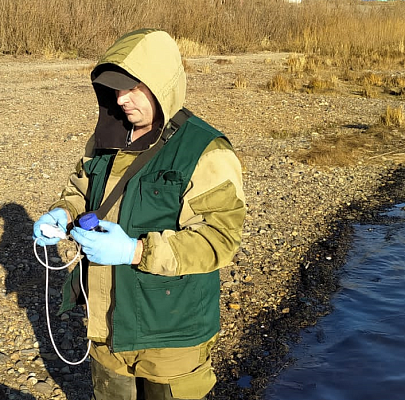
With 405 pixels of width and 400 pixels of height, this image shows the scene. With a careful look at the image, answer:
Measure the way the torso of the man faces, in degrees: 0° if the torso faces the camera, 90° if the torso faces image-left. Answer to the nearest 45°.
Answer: approximately 45°
